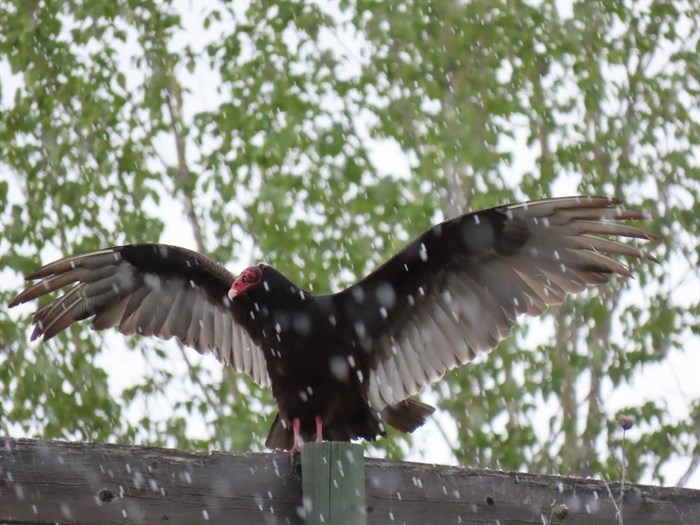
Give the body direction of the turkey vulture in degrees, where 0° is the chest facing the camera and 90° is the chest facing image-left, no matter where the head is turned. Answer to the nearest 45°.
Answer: approximately 45°
